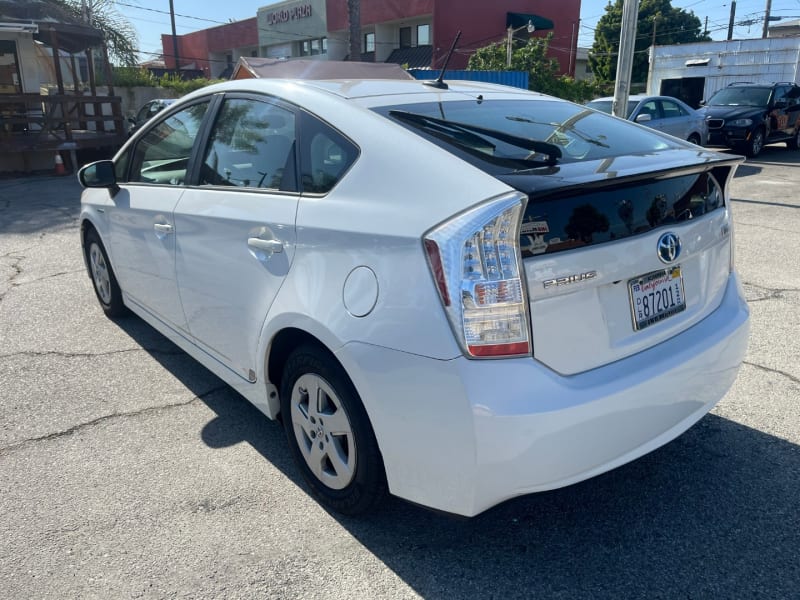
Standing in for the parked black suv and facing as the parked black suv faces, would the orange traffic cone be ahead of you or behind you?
ahead

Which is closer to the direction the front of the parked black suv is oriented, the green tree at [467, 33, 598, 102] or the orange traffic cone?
the orange traffic cone

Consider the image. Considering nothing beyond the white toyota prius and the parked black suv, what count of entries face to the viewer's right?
0

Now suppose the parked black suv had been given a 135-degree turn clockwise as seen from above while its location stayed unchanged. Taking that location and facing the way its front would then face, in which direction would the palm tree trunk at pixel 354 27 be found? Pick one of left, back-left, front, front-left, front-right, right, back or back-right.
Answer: left

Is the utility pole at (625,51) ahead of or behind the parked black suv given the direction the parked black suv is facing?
ahead

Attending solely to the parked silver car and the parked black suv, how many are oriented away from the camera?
0

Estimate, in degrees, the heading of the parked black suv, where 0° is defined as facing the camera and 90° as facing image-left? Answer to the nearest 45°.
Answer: approximately 45°

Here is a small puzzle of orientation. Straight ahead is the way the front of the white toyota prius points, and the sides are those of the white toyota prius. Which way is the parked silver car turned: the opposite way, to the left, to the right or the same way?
to the left

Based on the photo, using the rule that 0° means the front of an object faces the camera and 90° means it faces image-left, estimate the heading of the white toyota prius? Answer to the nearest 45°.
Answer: approximately 135°

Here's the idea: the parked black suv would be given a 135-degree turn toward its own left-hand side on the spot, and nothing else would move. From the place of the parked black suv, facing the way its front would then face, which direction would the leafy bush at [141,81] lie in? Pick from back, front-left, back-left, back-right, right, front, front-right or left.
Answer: back

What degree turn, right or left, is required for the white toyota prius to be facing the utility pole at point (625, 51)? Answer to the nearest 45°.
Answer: approximately 45° to its right
